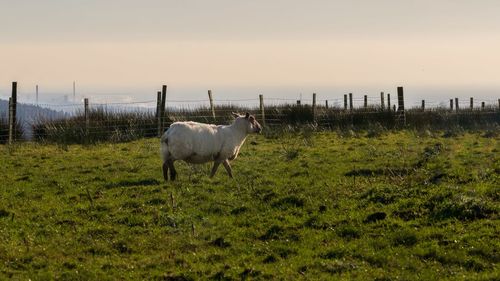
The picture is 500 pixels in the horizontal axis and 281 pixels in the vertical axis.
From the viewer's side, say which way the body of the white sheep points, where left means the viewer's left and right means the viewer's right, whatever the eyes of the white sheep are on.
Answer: facing to the right of the viewer

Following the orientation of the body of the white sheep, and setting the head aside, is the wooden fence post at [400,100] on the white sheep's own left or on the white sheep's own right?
on the white sheep's own left

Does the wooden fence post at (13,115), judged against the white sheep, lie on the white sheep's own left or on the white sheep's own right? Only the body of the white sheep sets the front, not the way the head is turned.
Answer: on the white sheep's own left
